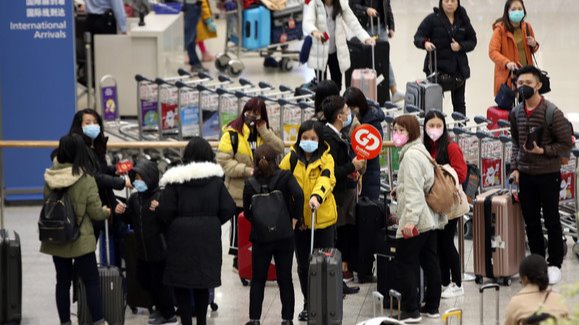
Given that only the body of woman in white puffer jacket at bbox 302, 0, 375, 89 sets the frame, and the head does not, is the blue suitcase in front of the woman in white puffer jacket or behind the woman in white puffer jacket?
behind

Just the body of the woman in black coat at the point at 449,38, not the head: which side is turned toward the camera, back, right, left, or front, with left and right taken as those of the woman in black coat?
front

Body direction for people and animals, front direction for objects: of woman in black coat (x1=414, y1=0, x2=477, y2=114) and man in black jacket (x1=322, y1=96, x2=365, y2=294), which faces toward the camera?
the woman in black coat

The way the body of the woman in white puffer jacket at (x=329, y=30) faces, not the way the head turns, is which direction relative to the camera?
toward the camera

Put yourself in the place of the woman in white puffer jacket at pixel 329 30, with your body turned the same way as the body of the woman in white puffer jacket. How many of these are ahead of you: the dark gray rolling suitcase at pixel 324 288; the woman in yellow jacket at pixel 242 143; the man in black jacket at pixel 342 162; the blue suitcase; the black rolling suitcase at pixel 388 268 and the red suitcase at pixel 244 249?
5

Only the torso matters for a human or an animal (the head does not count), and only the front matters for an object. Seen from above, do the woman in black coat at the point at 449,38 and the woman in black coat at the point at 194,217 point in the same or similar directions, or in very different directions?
very different directions

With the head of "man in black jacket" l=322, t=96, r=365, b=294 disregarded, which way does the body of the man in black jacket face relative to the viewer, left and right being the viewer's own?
facing to the right of the viewer

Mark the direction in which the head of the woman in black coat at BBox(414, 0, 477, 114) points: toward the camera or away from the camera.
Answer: toward the camera

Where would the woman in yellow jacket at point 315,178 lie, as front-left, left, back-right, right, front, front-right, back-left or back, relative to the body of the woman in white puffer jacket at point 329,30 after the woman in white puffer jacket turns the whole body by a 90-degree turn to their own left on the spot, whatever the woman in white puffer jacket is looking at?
right

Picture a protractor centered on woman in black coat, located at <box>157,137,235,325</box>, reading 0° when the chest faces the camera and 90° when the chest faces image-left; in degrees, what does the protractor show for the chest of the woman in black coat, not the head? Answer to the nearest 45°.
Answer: approximately 180°

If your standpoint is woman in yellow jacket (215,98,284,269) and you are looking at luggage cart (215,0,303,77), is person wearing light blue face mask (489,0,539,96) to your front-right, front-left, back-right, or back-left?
front-right

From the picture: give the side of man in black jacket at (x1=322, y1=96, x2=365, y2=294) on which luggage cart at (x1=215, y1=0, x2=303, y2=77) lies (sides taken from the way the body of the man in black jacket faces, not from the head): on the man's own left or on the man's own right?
on the man's own left

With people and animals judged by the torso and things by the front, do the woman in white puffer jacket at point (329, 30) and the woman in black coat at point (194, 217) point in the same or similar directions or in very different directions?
very different directions
